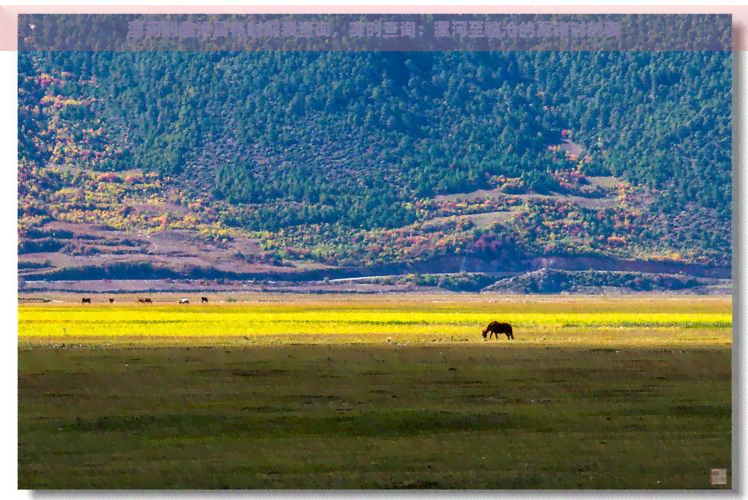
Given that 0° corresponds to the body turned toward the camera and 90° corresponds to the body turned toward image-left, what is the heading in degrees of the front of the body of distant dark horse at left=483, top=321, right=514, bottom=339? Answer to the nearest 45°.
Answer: approximately 90°
